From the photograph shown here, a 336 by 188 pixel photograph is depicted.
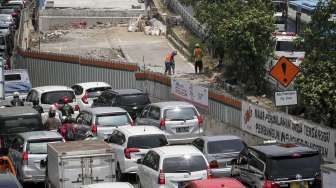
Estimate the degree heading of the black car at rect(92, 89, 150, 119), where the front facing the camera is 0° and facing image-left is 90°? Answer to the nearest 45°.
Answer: approximately 135°

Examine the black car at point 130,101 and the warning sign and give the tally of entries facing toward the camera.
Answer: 1

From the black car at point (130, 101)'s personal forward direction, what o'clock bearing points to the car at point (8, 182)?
The car is roughly at 8 o'clock from the black car.

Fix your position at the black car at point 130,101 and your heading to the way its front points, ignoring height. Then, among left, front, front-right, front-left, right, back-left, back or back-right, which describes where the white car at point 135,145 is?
back-left

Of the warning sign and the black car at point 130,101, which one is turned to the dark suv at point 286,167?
the warning sign

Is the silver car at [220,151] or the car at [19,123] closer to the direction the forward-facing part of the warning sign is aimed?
the silver car

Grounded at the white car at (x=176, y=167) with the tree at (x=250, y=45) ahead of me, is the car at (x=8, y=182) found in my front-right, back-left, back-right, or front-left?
back-left

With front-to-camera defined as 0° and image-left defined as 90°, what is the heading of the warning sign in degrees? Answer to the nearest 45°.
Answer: approximately 0°
